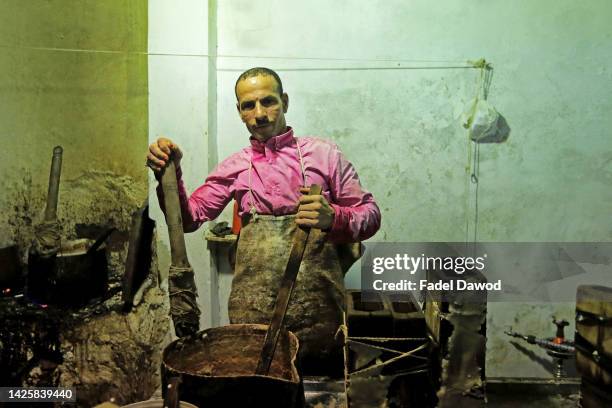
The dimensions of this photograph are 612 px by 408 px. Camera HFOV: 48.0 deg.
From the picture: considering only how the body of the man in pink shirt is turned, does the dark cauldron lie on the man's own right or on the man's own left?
on the man's own right

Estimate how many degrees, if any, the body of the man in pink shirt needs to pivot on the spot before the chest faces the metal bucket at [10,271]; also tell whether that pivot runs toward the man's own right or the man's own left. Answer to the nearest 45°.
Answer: approximately 90° to the man's own right

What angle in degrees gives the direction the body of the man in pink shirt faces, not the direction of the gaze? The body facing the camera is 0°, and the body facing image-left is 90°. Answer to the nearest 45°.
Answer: approximately 0°

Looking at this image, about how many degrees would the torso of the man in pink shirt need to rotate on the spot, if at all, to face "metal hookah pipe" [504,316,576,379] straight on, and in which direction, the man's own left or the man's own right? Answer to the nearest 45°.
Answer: approximately 90° to the man's own left

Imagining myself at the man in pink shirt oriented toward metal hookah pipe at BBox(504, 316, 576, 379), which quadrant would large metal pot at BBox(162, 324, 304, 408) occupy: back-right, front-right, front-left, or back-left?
back-right
